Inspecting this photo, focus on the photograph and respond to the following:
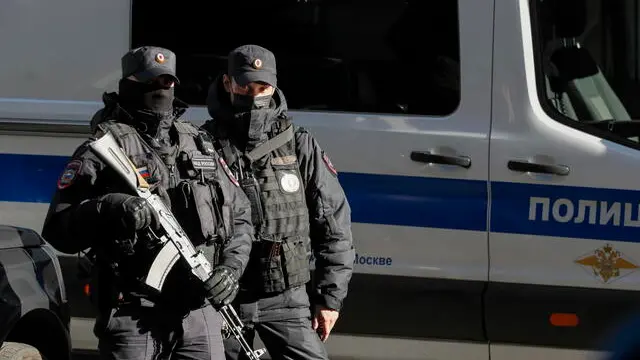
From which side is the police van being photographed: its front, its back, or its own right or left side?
right

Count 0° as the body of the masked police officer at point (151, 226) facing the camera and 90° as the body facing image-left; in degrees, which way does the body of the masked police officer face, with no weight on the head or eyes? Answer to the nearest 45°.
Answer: approximately 315°

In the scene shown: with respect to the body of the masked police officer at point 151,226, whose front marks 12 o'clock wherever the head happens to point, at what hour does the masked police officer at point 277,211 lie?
the masked police officer at point 277,211 is roughly at 9 o'clock from the masked police officer at point 151,226.

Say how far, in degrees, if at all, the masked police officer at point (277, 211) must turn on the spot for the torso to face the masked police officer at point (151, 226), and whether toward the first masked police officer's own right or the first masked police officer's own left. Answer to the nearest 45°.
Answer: approximately 45° to the first masked police officer's own right

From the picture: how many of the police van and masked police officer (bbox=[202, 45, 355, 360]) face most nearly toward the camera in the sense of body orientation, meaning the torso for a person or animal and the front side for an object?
1

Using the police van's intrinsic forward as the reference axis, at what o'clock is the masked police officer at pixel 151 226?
The masked police officer is roughly at 4 o'clock from the police van.

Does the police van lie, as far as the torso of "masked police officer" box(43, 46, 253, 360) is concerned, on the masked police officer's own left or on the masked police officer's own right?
on the masked police officer's own left

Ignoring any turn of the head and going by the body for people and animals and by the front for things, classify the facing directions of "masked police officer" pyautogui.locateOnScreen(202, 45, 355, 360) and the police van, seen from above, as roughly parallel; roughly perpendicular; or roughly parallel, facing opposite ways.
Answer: roughly perpendicular

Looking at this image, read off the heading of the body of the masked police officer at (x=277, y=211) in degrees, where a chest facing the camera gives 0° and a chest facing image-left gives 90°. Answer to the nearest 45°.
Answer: approximately 0°

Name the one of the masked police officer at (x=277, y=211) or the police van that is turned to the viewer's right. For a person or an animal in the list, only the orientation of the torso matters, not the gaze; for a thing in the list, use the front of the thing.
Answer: the police van
